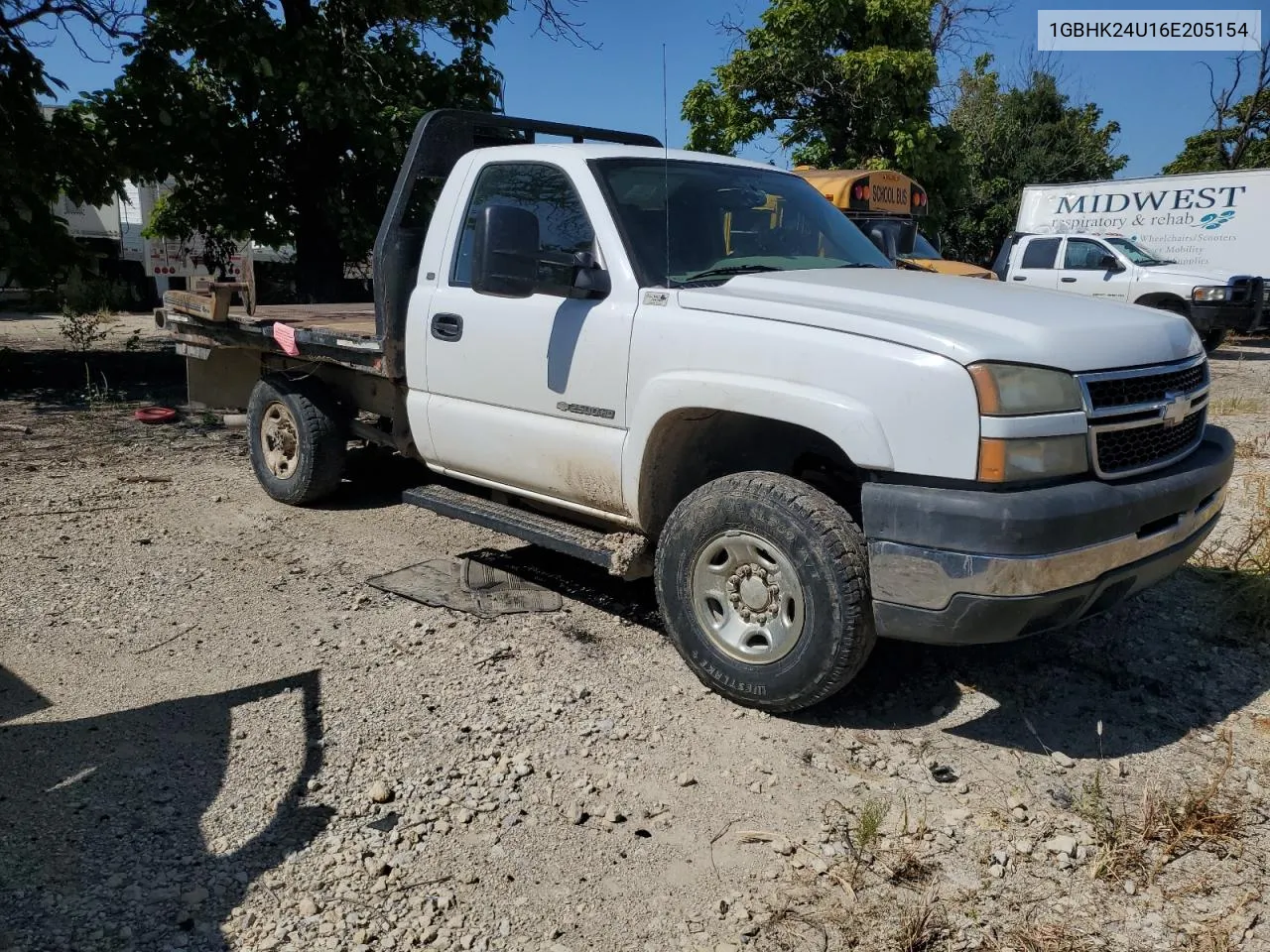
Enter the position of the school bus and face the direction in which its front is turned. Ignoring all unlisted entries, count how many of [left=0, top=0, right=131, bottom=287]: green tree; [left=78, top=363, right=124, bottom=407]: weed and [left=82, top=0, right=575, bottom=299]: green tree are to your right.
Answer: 3

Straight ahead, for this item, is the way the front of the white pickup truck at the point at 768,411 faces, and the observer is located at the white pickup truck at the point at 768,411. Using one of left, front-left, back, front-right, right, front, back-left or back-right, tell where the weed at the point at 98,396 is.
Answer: back

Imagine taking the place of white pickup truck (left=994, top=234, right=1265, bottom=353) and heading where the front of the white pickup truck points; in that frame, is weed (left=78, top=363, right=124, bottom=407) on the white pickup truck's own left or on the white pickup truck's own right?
on the white pickup truck's own right

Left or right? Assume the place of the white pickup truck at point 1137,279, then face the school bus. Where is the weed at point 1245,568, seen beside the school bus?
left

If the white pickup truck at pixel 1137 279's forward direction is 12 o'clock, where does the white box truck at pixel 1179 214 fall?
The white box truck is roughly at 8 o'clock from the white pickup truck.

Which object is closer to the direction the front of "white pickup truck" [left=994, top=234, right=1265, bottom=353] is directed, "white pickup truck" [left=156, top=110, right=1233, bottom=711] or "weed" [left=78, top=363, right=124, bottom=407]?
the white pickup truck

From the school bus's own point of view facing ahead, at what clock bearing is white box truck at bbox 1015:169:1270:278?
The white box truck is roughly at 9 o'clock from the school bus.

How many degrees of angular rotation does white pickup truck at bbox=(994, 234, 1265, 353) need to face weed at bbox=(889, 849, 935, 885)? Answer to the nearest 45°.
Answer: approximately 45° to its right

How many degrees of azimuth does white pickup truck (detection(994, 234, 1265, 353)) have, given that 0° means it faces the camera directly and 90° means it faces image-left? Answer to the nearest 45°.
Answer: approximately 315°
